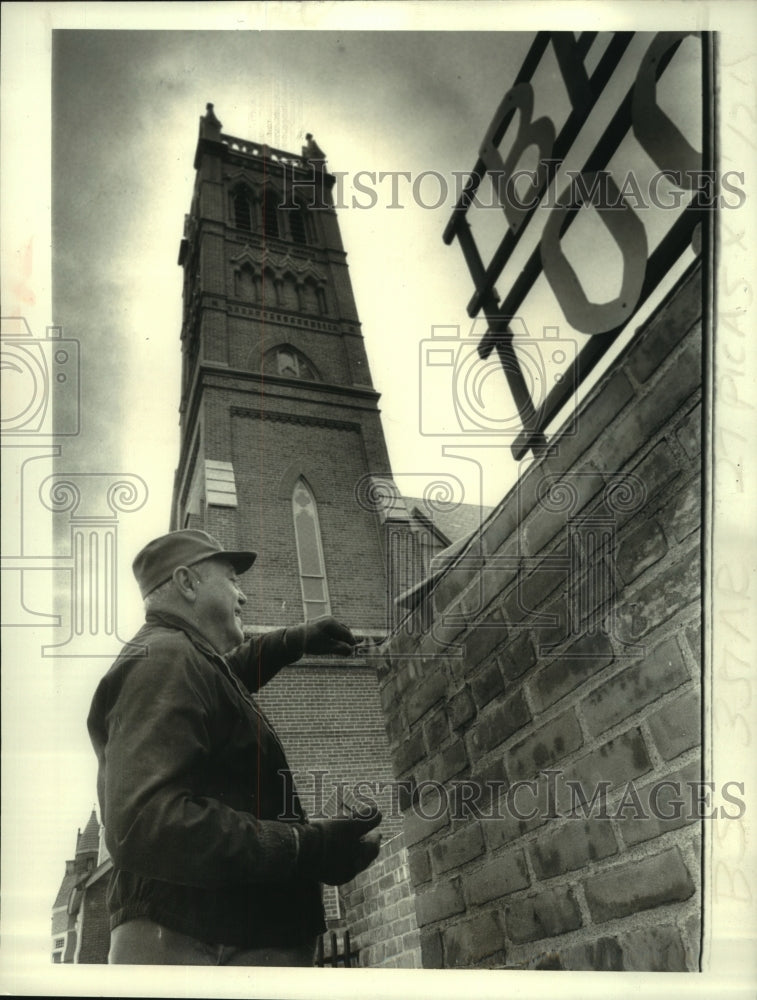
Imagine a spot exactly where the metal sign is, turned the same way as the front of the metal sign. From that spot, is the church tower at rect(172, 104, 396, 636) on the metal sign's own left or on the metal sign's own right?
on the metal sign's own right

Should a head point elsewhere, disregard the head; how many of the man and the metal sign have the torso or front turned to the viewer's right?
1

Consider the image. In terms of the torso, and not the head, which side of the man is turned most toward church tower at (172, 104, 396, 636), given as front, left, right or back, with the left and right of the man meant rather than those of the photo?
left

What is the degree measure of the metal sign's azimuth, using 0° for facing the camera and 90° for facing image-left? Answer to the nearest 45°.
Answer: approximately 45°

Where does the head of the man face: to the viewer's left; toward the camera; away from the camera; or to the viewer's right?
to the viewer's right

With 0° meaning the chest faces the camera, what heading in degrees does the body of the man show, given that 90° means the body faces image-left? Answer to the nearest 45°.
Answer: approximately 270°

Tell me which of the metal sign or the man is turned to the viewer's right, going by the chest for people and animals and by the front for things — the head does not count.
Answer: the man
